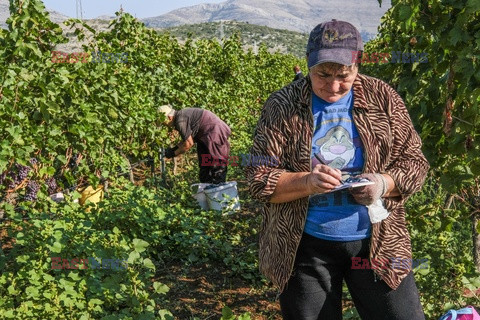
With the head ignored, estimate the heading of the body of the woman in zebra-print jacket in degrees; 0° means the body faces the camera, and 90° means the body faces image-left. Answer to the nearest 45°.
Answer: approximately 0°

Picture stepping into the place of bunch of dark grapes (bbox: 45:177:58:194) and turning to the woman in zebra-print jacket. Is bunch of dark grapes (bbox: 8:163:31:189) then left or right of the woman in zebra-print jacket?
right

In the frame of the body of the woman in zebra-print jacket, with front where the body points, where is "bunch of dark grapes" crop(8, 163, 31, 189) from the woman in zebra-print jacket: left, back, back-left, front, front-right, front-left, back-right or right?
back-right

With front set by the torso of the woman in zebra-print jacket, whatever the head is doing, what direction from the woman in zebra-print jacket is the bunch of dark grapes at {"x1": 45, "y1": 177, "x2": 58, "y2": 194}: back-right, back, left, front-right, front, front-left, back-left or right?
back-right

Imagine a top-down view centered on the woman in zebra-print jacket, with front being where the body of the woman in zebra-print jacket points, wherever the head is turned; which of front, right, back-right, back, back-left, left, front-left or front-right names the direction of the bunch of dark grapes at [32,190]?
back-right

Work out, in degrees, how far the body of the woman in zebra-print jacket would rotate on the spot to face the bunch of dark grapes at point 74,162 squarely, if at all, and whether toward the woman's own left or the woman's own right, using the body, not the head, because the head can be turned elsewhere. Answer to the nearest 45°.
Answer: approximately 135° to the woman's own right
